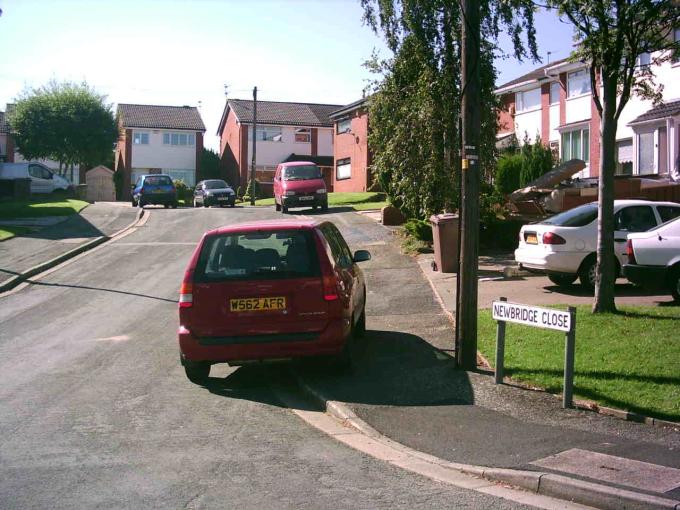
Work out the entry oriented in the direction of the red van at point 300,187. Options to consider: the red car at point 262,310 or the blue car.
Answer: the red car at point 262,310

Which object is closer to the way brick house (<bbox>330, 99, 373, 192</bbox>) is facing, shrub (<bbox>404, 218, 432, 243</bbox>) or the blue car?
the blue car

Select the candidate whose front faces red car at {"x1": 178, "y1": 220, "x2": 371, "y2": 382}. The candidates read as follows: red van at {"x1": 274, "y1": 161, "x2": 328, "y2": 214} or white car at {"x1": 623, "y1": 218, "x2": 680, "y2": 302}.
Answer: red van at {"x1": 274, "y1": 161, "x2": 328, "y2": 214}

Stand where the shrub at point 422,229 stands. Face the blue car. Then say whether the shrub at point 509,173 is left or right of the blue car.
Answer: right

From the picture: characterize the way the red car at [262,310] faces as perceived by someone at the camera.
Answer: facing away from the viewer

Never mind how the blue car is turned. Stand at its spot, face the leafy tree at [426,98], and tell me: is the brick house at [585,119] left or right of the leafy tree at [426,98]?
left

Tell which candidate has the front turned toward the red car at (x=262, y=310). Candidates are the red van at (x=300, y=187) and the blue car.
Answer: the red van at (x=300, y=187)

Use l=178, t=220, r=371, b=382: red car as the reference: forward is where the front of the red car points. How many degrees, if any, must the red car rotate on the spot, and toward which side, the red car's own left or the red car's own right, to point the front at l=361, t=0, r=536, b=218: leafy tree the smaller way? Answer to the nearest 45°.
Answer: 0° — it already faces it

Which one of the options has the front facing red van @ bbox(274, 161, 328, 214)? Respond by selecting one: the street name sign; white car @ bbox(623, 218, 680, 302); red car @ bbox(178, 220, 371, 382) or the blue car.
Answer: red car @ bbox(178, 220, 371, 382)

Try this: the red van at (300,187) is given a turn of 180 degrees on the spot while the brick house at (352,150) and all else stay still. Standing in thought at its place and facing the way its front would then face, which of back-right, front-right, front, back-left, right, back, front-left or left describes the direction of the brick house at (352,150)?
front

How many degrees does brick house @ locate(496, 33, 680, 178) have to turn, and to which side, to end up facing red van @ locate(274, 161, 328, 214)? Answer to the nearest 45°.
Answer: approximately 45° to its right
